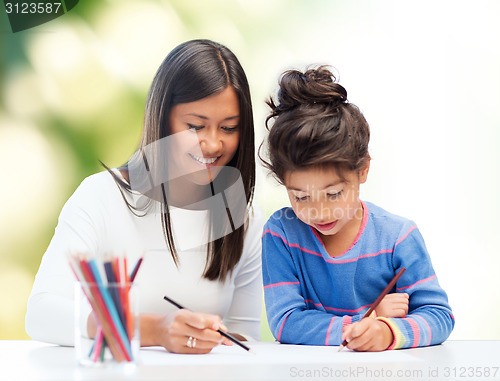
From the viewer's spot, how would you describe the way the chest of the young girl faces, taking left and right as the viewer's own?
facing the viewer

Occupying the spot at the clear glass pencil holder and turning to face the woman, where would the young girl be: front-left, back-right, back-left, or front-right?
front-right

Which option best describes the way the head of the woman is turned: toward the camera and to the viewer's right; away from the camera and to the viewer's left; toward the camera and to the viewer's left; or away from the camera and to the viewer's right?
toward the camera and to the viewer's right

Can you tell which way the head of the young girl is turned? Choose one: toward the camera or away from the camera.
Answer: toward the camera

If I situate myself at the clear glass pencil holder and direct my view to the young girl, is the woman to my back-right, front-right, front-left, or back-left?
front-left
